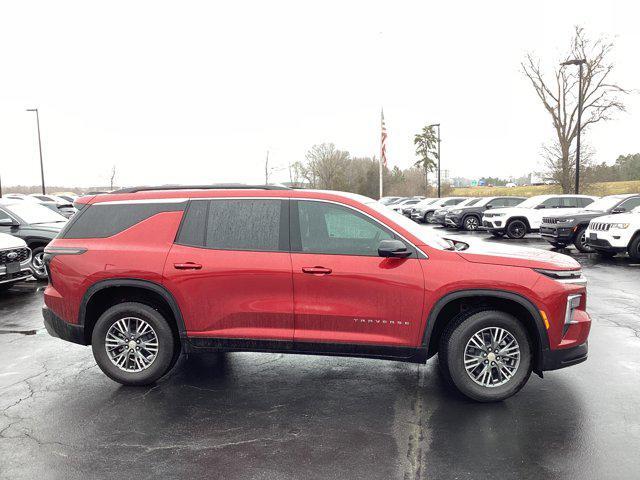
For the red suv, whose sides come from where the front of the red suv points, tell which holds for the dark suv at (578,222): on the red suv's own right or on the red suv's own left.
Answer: on the red suv's own left

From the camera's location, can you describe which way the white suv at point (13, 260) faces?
facing the viewer and to the right of the viewer

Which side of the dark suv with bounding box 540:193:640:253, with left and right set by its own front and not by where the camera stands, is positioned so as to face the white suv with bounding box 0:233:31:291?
front

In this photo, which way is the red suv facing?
to the viewer's right

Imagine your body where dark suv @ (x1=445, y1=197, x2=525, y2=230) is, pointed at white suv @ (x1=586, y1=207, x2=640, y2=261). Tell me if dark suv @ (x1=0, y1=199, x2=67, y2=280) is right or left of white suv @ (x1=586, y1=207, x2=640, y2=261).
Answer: right

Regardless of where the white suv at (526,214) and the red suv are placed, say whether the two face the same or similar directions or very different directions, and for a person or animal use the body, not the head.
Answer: very different directions

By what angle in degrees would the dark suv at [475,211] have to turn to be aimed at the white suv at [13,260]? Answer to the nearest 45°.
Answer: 0° — it already faces it

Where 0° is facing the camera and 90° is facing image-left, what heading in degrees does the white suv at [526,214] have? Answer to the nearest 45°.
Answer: approximately 45°

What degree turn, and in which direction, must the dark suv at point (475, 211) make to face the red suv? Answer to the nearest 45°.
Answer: approximately 45° to its left

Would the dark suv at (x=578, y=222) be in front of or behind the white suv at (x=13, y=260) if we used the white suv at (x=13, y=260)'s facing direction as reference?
in front

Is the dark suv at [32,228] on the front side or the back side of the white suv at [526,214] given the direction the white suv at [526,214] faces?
on the front side

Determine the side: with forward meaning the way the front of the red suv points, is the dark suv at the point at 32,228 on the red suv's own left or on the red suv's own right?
on the red suv's own left

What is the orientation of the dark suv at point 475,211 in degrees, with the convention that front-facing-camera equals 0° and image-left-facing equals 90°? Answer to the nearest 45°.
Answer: approximately 45°
